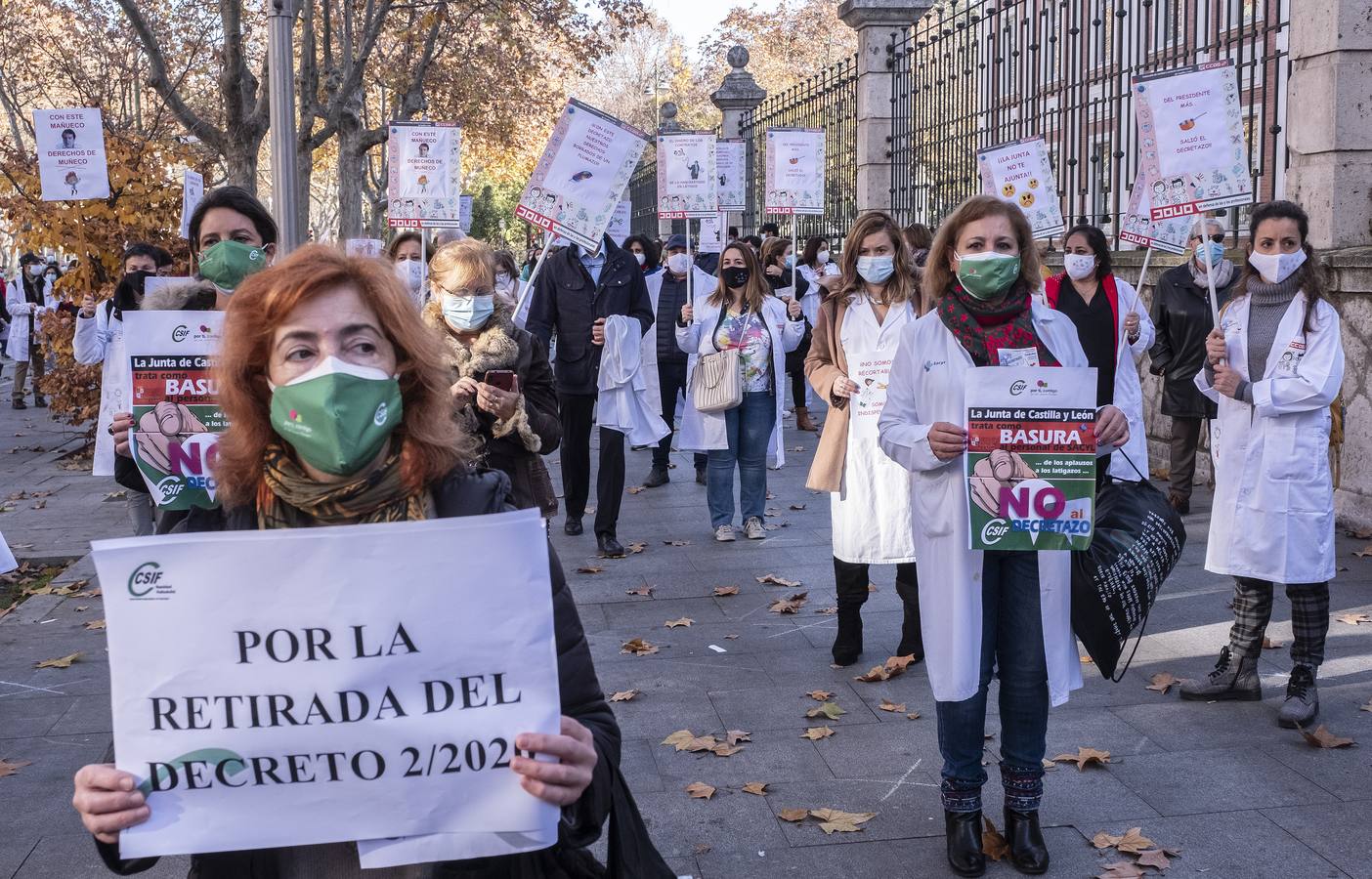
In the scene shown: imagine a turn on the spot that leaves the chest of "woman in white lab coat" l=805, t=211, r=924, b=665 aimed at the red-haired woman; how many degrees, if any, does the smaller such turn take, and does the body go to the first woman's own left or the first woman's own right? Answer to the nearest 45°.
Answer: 0° — they already face them

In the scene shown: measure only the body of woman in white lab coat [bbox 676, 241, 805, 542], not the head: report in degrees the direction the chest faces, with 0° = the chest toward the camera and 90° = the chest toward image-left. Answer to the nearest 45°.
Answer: approximately 0°

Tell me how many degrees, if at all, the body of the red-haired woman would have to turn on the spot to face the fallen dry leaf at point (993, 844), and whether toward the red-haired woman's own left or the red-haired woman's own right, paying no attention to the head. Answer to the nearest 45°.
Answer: approximately 135° to the red-haired woman's own left

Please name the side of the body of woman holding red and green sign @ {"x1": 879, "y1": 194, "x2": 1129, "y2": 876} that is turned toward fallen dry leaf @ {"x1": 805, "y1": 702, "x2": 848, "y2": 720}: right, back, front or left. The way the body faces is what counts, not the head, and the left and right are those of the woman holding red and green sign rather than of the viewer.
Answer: back

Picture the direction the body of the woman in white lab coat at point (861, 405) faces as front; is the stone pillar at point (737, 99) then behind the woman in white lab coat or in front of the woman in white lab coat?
behind

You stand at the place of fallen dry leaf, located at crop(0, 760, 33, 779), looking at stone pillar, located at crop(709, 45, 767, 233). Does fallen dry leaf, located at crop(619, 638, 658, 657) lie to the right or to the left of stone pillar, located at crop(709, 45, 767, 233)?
right

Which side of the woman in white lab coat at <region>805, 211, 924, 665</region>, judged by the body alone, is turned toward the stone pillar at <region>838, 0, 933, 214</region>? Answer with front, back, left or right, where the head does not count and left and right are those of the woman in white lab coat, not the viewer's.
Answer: back

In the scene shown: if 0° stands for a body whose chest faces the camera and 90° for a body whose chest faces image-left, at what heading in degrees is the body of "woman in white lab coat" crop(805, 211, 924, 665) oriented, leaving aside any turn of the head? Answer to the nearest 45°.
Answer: approximately 0°

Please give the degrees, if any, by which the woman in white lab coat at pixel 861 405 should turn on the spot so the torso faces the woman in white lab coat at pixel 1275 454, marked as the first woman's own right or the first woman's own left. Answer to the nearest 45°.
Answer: approximately 90° to the first woman's own left
